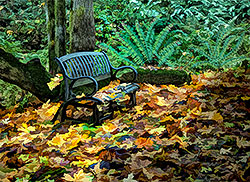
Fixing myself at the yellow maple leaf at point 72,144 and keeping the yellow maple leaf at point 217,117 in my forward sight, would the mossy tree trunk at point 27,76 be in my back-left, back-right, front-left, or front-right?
back-left

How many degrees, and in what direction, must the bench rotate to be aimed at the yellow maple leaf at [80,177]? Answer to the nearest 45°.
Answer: approximately 45° to its right

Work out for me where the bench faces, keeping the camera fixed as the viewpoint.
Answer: facing the viewer and to the right of the viewer

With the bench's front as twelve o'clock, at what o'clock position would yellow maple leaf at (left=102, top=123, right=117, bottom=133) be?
The yellow maple leaf is roughly at 1 o'clock from the bench.

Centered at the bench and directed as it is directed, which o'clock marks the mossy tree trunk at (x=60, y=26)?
The mossy tree trunk is roughly at 7 o'clock from the bench.

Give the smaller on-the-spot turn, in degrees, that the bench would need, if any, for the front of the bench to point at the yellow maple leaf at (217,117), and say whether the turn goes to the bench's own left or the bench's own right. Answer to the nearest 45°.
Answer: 0° — it already faces it

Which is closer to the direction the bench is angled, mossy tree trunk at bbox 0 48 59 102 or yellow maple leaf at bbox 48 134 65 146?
the yellow maple leaf

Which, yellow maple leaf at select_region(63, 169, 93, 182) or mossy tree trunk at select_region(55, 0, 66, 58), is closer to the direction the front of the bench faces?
the yellow maple leaf

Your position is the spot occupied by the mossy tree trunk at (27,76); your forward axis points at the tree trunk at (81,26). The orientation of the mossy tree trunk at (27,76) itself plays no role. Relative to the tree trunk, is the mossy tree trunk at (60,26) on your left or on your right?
left

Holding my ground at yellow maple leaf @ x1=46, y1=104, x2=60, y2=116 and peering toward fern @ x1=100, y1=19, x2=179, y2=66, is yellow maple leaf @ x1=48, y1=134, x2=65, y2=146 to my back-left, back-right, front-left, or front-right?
back-right

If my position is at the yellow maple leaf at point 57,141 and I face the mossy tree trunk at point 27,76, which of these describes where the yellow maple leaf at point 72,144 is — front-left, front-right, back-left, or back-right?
back-right
